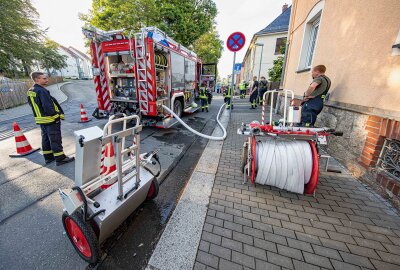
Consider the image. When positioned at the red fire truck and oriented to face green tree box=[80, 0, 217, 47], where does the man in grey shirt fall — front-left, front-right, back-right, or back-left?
back-right

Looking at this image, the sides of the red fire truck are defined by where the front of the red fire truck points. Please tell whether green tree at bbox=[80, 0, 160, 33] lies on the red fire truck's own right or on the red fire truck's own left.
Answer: on the red fire truck's own left

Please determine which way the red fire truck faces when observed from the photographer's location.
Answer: facing away from the viewer and to the right of the viewer

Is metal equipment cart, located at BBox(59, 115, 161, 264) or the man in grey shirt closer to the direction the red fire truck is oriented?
the man in grey shirt

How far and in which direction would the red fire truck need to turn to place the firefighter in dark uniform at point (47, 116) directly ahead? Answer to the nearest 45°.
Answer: approximately 180°

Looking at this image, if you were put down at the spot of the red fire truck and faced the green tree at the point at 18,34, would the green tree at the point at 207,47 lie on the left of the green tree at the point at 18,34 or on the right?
right

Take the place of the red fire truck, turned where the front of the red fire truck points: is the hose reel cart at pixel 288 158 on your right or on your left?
on your right

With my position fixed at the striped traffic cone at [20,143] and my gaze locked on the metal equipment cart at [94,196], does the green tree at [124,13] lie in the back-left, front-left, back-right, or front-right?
back-left

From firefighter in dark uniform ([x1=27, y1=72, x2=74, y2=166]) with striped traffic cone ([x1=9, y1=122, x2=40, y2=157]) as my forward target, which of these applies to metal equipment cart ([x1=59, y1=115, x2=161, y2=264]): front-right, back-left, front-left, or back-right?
back-left

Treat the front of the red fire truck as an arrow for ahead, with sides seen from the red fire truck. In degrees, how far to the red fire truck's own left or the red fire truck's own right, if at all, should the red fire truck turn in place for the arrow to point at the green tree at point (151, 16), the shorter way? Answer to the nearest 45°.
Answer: approximately 45° to the red fire truck's own left

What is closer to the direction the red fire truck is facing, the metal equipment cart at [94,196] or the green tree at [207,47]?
the green tree

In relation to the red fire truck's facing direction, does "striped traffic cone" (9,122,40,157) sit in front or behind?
behind

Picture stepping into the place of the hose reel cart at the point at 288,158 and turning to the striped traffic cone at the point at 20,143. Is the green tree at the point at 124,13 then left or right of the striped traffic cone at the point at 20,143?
right
